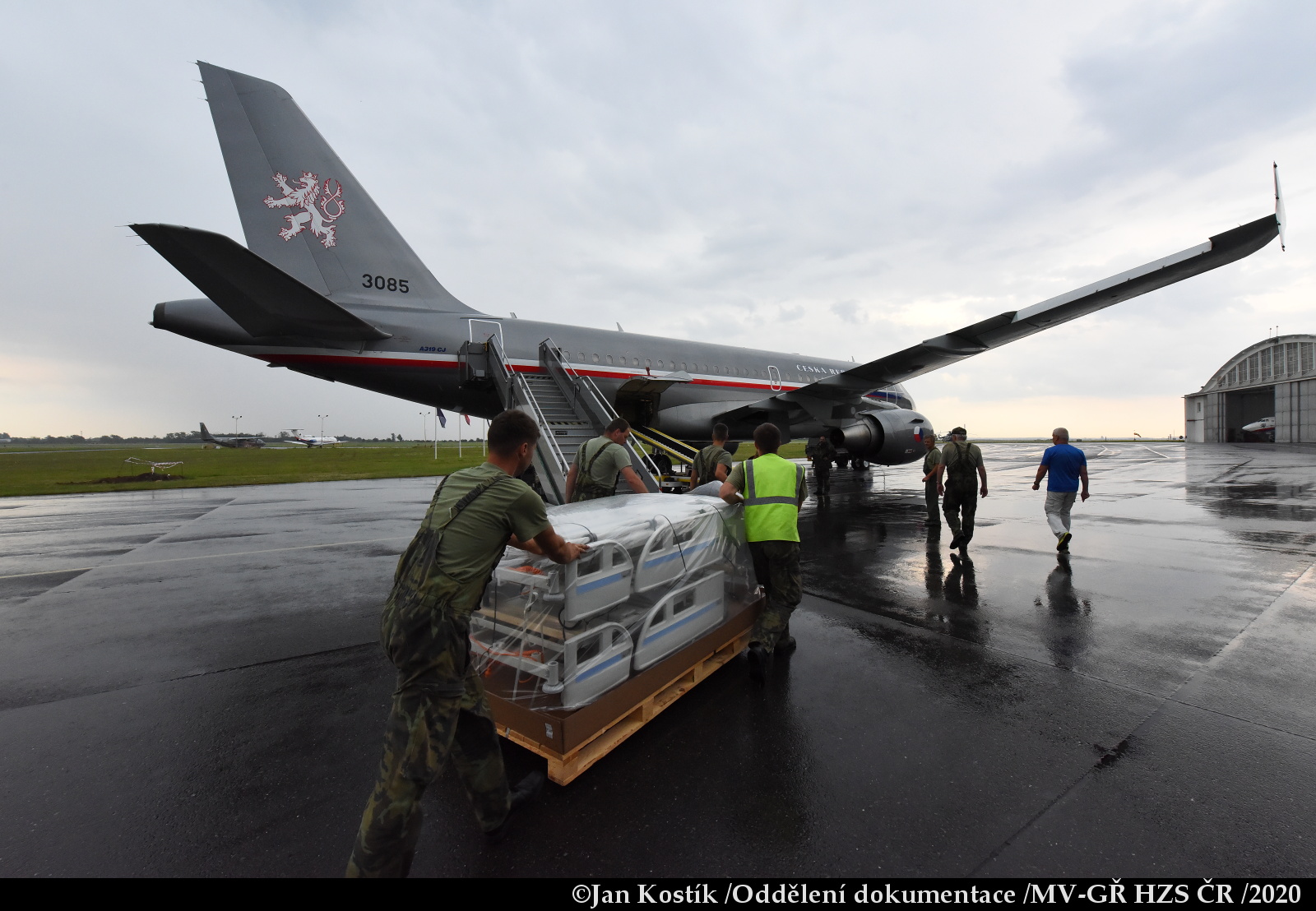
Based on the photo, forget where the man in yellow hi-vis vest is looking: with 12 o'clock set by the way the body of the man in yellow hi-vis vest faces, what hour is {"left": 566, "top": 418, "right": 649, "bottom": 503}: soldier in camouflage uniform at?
The soldier in camouflage uniform is roughly at 10 o'clock from the man in yellow hi-vis vest.

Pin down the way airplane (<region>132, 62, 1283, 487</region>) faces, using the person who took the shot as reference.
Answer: facing away from the viewer and to the right of the viewer

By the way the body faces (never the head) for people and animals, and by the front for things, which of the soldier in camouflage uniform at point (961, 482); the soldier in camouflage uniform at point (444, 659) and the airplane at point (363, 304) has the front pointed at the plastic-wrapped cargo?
the soldier in camouflage uniform at point (444, 659)

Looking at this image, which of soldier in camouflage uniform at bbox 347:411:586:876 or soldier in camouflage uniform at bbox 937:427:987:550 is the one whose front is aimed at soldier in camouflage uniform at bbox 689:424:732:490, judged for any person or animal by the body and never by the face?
soldier in camouflage uniform at bbox 347:411:586:876

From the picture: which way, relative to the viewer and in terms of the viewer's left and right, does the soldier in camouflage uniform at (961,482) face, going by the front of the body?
facing away from the viewer

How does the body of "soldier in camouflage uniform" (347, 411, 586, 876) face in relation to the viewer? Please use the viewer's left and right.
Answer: facing away from the viewer and to the right of the viewer

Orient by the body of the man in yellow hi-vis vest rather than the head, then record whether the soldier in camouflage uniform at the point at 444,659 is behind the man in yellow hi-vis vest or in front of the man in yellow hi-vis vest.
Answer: behind

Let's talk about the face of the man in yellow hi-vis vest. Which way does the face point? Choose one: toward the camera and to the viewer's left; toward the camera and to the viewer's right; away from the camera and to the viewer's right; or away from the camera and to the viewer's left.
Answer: away from the camera and to the viewer's left

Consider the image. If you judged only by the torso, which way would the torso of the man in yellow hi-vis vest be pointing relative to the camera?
away from the camera

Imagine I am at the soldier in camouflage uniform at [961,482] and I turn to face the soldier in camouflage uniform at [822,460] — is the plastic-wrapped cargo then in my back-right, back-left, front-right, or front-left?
back-left

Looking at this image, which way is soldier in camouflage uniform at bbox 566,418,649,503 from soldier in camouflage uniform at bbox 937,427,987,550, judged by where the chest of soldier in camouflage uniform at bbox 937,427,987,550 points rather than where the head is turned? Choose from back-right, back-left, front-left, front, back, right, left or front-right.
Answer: back-left

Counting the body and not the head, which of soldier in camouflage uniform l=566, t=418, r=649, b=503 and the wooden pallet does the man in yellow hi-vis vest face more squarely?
the soldier in camouflage uniform

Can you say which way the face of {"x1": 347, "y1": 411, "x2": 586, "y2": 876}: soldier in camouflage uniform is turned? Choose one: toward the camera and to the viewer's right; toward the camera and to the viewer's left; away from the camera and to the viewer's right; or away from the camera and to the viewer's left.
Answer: away from the camera and to the viewer's right
